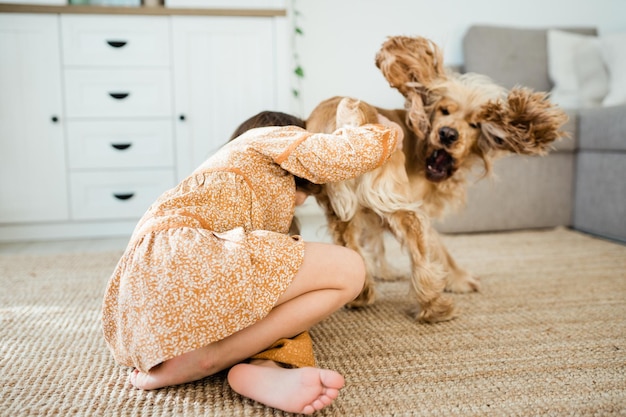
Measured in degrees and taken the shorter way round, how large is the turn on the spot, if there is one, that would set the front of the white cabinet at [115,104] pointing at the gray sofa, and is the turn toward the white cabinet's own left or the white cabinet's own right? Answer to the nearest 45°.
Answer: approximately 90° to the white cabinet's own left

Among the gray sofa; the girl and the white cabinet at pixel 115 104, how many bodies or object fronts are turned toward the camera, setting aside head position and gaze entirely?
2

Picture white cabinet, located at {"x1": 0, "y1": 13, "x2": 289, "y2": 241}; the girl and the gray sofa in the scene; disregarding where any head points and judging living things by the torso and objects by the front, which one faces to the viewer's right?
the girl

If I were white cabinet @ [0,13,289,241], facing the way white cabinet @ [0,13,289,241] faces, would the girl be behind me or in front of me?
in front

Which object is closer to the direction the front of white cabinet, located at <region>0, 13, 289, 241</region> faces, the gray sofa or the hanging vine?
the gray sofa

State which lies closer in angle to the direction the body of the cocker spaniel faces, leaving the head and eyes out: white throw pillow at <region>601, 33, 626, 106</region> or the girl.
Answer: the girl

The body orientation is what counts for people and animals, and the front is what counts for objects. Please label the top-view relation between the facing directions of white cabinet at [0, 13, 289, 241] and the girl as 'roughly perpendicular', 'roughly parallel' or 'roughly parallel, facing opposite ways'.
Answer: roughly perpendicular

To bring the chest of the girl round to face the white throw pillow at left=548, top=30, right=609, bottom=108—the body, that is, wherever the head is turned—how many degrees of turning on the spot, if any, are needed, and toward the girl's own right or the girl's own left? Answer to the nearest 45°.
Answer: approximately 45° to the girl's own left

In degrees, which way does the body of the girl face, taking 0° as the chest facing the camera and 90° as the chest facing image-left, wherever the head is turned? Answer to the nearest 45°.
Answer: approximately 270°
